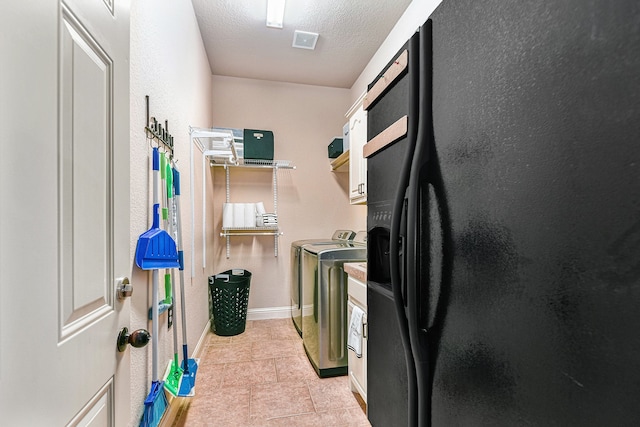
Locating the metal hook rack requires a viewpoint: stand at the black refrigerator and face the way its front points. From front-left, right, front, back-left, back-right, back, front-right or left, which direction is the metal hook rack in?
front-right

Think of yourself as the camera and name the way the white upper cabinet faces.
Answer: facing to the left of the viewer

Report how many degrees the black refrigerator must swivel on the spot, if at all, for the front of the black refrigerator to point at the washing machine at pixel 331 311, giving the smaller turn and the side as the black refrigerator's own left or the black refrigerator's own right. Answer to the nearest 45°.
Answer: approximately 90° to the black refrigerator's own right

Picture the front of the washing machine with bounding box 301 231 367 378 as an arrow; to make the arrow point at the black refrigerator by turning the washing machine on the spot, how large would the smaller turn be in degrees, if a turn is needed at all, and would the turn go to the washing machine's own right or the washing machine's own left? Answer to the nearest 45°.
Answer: approximately 90° to the washing machine's own left

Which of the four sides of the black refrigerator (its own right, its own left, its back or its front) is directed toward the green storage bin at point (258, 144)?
right

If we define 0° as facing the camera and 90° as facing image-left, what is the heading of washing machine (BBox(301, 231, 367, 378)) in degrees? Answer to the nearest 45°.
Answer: approximately 90°

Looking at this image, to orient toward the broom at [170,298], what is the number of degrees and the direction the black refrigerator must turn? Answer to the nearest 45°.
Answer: approximately 45° to its right

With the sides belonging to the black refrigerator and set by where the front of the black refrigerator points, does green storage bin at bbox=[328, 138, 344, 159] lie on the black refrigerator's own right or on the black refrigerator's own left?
on the black refrigerator's own right

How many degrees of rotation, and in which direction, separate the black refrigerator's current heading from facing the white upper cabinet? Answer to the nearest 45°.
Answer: approximately 90° to its right

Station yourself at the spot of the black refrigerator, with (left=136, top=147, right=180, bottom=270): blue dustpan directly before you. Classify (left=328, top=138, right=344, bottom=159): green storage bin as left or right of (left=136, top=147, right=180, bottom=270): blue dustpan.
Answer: right

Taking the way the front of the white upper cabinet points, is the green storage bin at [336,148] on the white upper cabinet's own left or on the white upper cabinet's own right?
on the white upper cabinet's own right

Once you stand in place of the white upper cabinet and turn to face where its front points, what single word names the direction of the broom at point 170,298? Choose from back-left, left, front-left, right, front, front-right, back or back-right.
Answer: front-left

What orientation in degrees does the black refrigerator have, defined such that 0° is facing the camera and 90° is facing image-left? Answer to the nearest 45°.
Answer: approximately 45°

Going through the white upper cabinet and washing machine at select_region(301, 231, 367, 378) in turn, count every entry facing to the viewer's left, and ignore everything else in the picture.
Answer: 2
